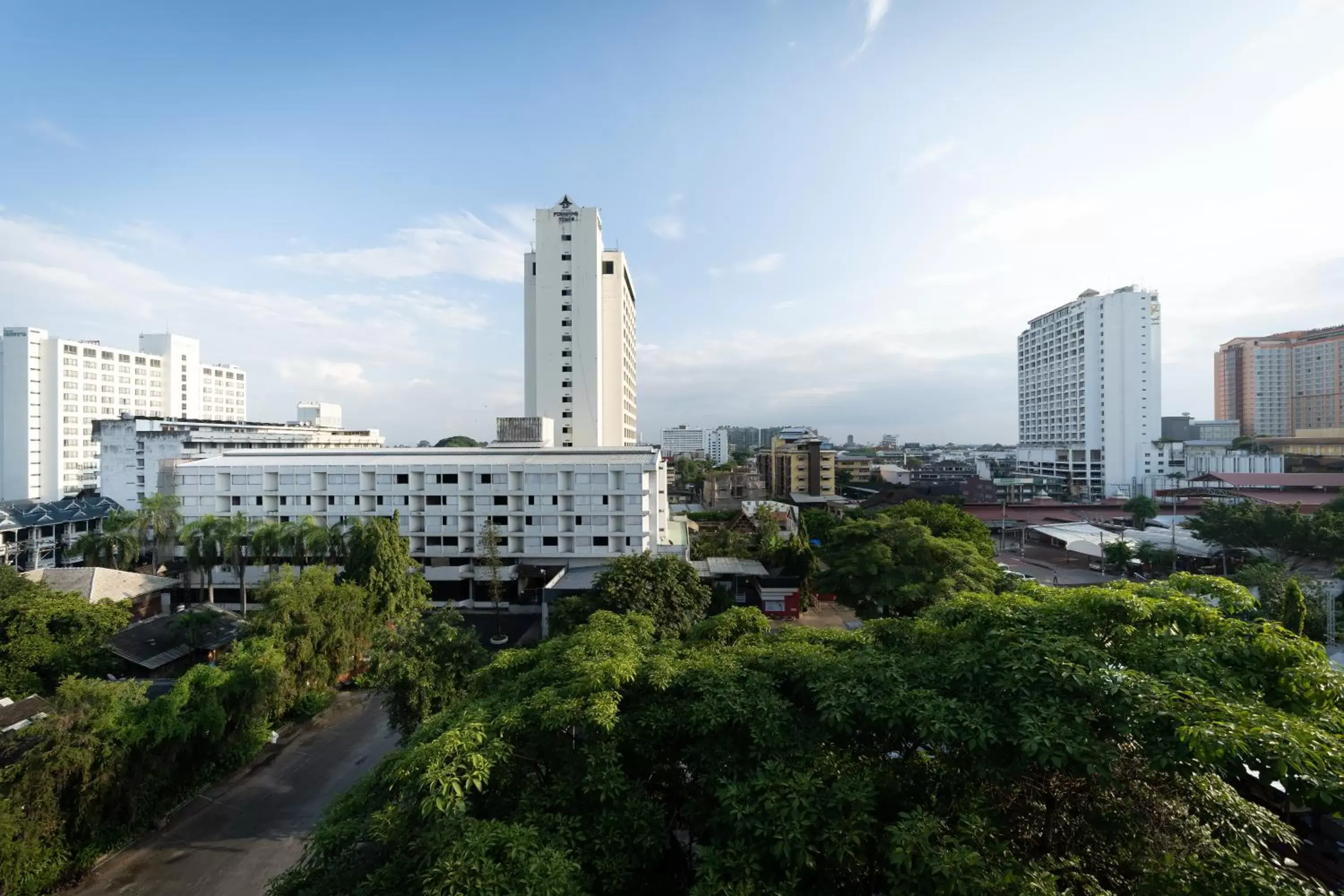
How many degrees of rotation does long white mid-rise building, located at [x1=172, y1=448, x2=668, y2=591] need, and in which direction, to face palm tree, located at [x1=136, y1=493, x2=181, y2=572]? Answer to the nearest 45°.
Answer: approximately 90° to its right

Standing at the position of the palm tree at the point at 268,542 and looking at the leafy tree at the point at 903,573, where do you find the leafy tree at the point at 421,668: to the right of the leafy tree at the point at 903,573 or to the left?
right

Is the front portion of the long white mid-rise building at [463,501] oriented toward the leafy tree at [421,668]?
yes

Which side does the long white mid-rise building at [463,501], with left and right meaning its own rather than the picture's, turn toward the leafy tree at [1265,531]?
left

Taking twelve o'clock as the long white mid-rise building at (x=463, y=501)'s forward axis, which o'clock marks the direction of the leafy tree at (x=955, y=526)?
The leafy tree is roughly at 10 o'clock from the long white mid-rise building.

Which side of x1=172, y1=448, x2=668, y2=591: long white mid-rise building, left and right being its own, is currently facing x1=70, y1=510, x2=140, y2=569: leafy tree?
right

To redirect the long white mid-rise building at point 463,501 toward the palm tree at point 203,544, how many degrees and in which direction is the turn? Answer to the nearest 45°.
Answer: approximately 90° to its right

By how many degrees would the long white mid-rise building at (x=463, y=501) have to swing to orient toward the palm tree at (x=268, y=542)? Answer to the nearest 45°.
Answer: approximately 90° to its right

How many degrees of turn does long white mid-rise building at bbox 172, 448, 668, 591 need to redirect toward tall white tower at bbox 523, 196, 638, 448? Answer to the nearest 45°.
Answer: approximately 135° to its left

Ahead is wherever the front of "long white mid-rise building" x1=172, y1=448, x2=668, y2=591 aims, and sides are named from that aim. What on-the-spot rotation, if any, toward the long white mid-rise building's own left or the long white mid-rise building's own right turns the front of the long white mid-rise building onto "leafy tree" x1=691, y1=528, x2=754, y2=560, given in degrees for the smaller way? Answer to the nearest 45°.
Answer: approximately 90° to the long white mid-rise building's own left

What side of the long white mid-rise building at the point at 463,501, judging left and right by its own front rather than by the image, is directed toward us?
front

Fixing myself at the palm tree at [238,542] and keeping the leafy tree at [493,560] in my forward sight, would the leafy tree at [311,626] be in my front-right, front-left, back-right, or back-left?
front-right

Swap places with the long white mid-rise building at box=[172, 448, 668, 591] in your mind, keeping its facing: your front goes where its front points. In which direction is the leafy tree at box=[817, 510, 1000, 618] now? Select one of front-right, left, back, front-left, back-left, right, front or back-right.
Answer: front-left

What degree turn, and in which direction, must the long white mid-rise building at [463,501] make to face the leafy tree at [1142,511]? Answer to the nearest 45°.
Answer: approximately 90° to its left

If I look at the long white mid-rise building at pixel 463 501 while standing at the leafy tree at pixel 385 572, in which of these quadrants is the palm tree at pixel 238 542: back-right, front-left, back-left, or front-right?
front-left

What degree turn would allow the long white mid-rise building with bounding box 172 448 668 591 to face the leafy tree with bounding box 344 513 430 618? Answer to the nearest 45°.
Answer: approximately 45° to its right

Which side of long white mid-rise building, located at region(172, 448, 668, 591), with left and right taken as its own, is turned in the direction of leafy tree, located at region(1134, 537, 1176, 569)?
left
